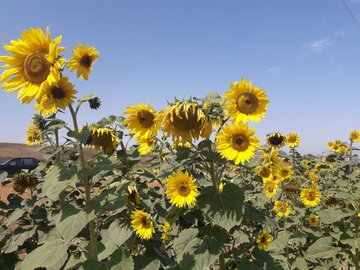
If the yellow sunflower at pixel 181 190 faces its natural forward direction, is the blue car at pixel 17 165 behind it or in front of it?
behind

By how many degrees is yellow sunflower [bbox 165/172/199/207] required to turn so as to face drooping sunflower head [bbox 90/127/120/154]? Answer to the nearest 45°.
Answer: approximately 90° to its right

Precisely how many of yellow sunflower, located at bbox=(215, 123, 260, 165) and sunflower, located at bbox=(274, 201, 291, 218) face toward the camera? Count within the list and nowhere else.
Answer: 2

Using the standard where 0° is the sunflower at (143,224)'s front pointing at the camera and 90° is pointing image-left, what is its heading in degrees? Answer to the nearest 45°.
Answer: approximately 315°
